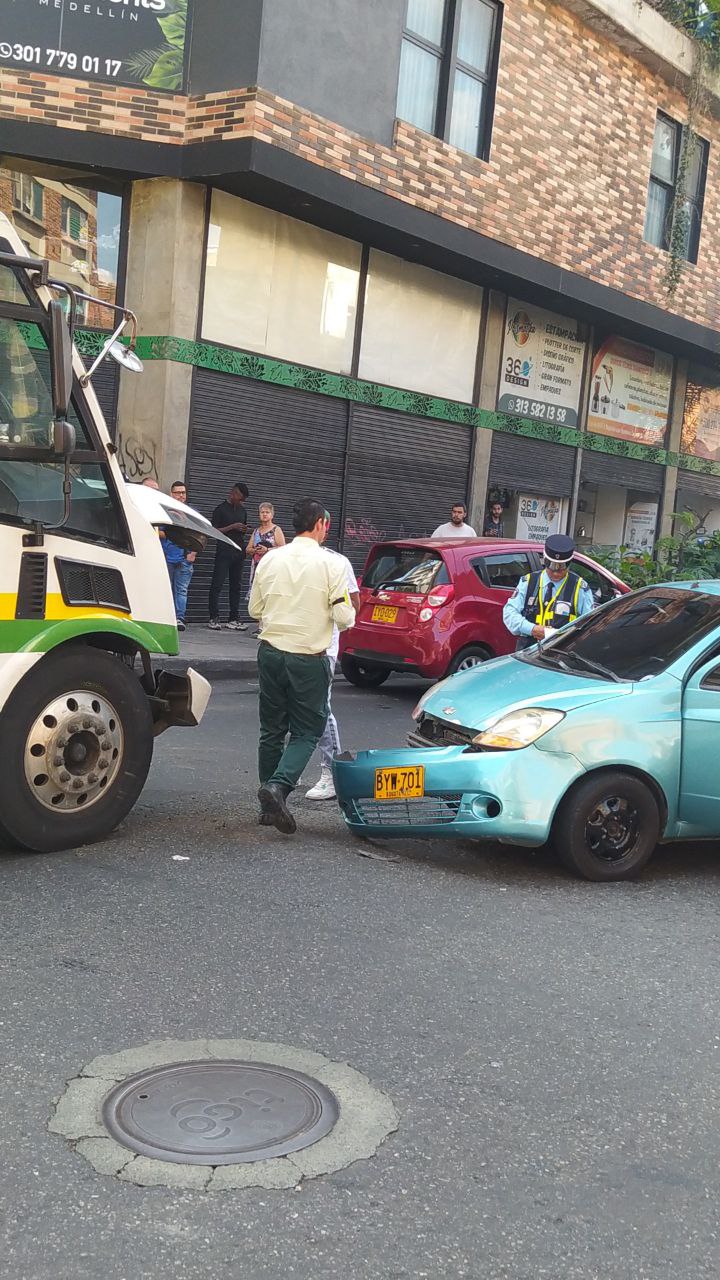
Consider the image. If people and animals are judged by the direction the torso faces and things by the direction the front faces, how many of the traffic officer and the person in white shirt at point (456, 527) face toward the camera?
2

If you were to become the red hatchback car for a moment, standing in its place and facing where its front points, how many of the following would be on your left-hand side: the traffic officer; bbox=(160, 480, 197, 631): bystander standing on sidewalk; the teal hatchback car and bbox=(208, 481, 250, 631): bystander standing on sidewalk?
2

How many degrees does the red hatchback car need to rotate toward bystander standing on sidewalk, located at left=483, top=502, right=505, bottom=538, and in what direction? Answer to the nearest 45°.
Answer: approximately 45° to its left

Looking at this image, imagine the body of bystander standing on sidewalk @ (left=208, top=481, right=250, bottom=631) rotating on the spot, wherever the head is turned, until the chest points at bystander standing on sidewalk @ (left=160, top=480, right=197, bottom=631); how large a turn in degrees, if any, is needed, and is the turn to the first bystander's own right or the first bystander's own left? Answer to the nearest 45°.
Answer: approximately 90° to the first bystander's own right

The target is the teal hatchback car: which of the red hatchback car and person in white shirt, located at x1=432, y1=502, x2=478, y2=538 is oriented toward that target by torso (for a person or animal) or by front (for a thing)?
the person in white shirt

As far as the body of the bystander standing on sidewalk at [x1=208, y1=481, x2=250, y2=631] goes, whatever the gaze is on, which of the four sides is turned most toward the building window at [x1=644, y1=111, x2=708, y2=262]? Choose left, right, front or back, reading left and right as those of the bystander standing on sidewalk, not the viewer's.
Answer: left

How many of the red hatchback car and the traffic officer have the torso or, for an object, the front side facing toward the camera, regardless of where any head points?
1

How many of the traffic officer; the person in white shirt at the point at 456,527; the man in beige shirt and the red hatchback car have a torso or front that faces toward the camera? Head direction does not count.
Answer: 2
